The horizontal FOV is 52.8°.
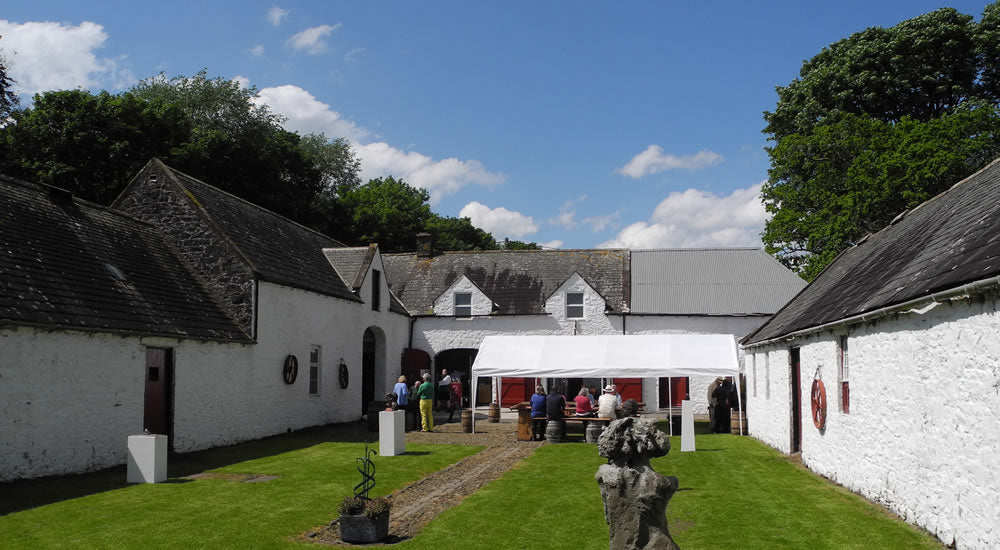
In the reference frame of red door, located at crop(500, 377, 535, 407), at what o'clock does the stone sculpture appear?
The stone sculpture is roughly at 12 o'clock from the red door.

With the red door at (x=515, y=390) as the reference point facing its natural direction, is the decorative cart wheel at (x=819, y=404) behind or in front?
in front

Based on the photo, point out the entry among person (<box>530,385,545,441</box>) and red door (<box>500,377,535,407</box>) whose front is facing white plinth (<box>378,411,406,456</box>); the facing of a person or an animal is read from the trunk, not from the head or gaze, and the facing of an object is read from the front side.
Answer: the red door

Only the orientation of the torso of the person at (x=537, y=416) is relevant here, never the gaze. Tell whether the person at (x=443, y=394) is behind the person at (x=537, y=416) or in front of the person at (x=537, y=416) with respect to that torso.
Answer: in front

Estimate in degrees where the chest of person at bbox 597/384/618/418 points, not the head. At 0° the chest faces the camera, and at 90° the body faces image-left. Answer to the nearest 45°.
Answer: approximately 180°

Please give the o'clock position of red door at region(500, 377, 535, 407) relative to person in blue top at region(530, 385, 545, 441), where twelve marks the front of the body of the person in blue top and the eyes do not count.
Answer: The red door is roughly at 12 o'clock from the person in blue top.

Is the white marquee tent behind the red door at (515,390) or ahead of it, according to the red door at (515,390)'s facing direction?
ahead

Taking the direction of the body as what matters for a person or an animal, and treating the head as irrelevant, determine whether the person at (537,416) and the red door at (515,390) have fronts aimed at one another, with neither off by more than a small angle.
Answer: yes

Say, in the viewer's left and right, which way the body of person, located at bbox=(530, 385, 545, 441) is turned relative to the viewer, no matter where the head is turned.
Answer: facing away from the viewer
